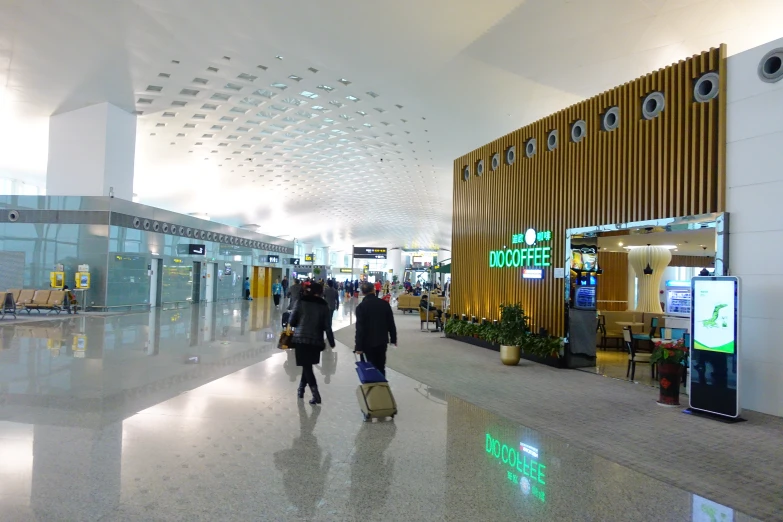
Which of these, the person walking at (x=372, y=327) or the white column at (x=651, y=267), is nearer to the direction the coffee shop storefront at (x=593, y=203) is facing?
the person walking

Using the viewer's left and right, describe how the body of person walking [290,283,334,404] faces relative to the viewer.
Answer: facing away from the viewer

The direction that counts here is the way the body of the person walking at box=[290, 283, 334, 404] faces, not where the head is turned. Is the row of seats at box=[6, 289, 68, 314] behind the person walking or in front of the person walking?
in front

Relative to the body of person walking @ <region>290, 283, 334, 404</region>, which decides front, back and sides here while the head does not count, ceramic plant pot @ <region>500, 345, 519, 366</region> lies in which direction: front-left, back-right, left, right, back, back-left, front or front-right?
front-right

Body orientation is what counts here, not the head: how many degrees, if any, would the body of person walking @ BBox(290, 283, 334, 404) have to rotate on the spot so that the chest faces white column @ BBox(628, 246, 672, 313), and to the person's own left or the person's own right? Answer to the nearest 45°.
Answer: approximately 45° to the person's own right

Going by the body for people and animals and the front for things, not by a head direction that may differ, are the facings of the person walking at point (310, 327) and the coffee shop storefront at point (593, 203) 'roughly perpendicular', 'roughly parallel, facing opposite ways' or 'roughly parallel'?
roughly perpendicular

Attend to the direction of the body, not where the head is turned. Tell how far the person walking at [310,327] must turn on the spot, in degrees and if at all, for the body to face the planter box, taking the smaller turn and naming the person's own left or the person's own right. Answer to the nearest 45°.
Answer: approximately 45° to the person's own right

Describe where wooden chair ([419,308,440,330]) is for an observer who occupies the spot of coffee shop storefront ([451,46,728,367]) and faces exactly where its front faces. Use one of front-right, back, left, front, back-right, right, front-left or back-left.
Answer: right

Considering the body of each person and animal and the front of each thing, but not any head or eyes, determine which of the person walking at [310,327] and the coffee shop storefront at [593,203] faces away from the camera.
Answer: the person walking

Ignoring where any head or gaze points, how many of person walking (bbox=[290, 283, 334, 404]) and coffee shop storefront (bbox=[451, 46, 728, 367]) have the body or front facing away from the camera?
1

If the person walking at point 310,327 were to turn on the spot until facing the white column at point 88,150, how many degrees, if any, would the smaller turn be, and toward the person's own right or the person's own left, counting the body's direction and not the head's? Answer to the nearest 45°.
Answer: approximately 45° to the person's own left

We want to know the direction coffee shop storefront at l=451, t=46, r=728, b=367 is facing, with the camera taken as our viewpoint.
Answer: facing the viewer and to the left of the viewer

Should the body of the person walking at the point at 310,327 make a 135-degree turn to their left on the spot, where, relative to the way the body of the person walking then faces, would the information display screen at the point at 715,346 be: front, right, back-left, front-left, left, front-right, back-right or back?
back-left
